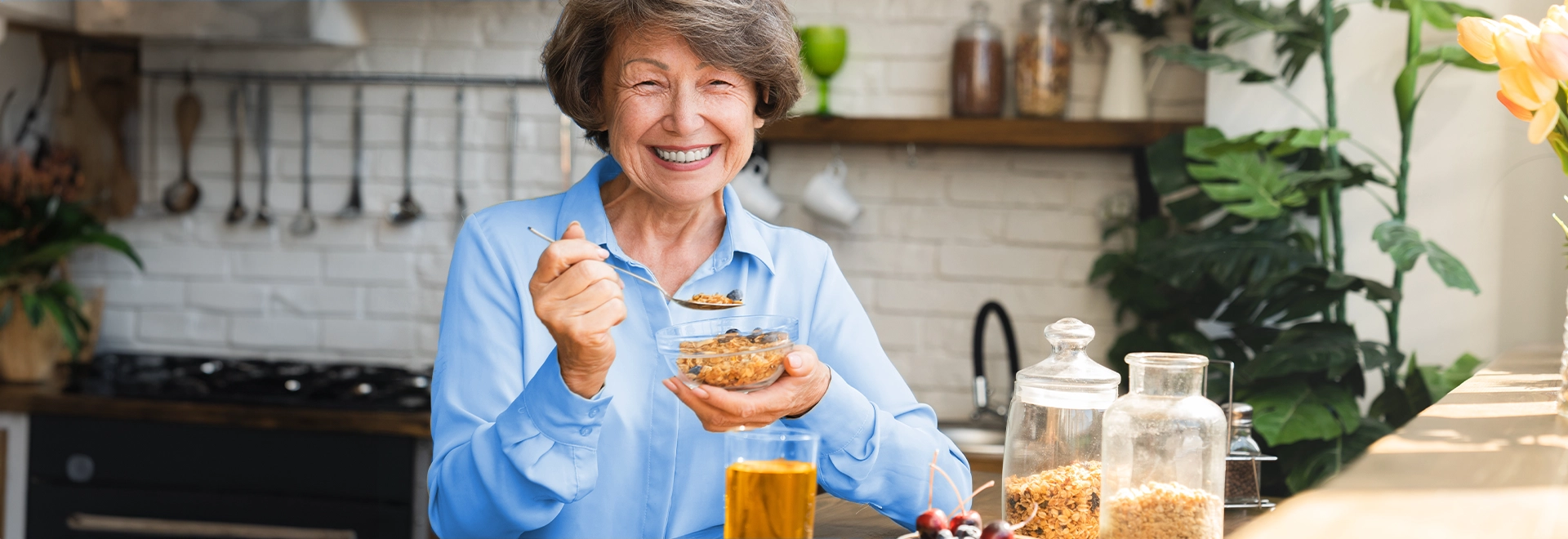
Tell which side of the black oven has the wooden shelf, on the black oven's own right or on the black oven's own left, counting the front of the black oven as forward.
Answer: on the black oven's own left

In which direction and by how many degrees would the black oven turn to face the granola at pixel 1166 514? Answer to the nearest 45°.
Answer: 0° — it already faces it

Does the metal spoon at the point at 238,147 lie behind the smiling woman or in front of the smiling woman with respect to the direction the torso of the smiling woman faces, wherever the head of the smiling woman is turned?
behind

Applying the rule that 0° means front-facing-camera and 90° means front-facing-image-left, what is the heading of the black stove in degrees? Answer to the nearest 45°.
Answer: approximately 0°

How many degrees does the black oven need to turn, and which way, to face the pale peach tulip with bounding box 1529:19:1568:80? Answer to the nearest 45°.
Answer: approximately 45° to its left

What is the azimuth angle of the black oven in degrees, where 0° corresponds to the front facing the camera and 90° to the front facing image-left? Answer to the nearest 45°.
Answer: approximately 0°

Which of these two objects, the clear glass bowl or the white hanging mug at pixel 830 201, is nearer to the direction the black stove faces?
the clear glass bowl

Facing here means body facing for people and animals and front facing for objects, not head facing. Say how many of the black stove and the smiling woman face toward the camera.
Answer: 2
